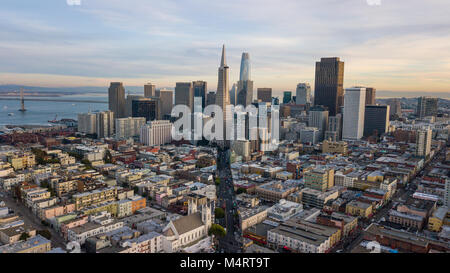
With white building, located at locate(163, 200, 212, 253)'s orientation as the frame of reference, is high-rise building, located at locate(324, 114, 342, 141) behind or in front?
in front

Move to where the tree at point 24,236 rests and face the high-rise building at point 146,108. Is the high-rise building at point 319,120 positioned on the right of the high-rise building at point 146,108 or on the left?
right

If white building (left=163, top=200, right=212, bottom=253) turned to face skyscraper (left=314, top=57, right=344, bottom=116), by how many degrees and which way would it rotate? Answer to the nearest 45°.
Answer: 0° — it already faces it

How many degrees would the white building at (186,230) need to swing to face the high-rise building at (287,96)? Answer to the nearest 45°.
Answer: approximately 45° to its left

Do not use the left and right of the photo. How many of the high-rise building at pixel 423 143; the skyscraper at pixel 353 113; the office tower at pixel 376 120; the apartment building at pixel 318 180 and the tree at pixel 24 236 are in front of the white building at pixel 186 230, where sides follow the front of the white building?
4

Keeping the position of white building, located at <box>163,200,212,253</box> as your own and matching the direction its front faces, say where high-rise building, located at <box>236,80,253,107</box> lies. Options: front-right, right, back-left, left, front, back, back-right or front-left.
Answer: front-left

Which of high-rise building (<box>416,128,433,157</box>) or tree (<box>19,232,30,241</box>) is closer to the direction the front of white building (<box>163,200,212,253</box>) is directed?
the high-rise building

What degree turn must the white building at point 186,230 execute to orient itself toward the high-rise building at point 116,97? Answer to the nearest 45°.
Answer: approximately 45° to its left

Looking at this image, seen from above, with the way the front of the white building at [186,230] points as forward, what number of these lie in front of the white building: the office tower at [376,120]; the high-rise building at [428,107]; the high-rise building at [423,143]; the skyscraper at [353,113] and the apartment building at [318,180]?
5

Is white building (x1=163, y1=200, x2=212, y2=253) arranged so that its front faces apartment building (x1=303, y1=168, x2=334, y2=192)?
yes

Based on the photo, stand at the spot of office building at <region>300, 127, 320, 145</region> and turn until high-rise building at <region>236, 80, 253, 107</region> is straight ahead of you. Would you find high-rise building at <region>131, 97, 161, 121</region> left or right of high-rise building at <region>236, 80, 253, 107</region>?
left

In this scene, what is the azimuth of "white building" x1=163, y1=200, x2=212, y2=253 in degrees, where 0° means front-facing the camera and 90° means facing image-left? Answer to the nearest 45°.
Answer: approximately 225°

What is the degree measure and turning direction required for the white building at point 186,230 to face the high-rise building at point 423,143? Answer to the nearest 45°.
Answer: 0° — it already faces it

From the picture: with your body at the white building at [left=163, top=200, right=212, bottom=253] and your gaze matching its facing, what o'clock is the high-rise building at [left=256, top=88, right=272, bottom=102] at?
The high-rise building is roughly at 11 o'clock from the white building.

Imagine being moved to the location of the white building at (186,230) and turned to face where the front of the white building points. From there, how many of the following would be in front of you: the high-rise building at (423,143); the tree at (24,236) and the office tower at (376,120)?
2

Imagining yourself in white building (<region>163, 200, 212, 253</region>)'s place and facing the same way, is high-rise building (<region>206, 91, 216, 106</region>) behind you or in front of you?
in front

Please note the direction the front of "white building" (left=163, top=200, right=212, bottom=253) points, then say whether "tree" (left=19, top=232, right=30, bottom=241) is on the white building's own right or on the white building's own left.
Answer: on the white building's own left

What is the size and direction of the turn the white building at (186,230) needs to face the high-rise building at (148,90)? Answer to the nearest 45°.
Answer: approximately 45° to its left

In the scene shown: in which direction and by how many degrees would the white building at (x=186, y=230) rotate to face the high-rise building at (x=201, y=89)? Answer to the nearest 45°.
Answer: approximately 45° to its left
